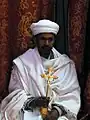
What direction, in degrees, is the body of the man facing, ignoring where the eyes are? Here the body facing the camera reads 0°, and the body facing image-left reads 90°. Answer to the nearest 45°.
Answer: approximately 0°
